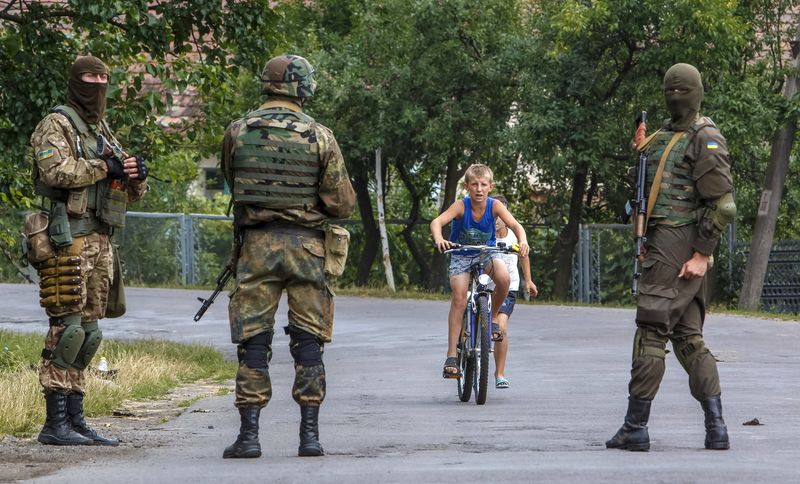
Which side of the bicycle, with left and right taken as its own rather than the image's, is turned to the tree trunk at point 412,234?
back

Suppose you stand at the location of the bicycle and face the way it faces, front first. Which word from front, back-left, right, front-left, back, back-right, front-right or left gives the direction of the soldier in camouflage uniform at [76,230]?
front-right

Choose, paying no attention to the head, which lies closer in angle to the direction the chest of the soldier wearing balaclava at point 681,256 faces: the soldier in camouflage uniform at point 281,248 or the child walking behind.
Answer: the soldier in camouflage uniform

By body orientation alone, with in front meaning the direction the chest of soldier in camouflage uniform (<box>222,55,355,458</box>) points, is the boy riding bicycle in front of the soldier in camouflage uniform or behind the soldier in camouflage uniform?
in front

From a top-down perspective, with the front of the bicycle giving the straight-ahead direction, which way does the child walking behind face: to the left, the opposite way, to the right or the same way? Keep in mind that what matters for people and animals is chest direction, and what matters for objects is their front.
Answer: the same way

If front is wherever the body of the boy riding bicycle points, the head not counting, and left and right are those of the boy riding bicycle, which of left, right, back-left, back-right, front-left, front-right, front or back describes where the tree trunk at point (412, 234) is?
back

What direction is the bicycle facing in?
toward the camera

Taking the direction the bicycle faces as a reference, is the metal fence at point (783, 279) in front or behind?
behind

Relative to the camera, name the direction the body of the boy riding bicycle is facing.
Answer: toward the camera

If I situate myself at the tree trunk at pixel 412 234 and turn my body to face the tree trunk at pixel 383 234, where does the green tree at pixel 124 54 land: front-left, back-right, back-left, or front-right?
front-left

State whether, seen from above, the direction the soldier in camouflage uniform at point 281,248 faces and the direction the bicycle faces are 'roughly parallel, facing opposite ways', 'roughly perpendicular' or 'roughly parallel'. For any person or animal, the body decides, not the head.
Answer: roughly parallel, facing opposite ways

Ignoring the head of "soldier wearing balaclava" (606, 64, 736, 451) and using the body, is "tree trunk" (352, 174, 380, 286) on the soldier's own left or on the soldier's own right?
on the soldier's own right

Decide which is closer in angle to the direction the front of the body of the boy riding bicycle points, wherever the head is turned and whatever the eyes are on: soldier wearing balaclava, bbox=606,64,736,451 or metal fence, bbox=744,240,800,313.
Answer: the soldier wearing balaclava

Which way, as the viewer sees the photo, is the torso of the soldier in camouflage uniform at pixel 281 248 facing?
away from the camera

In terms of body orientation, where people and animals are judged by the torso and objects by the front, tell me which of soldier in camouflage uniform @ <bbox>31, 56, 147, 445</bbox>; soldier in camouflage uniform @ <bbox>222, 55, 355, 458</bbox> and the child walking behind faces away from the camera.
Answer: soldier in camouflage uniform @ <bbox>222, 55, 355, 458</bbox>

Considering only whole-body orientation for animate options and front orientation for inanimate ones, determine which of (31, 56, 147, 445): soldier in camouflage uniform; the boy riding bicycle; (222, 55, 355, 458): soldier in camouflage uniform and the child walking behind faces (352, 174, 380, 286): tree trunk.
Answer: (222, 55, 355, 458): soldier in camouflage uniform

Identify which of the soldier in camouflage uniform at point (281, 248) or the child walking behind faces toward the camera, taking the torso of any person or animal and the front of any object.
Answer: the child walking behind

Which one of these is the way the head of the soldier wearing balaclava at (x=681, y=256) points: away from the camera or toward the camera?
toward the camera
